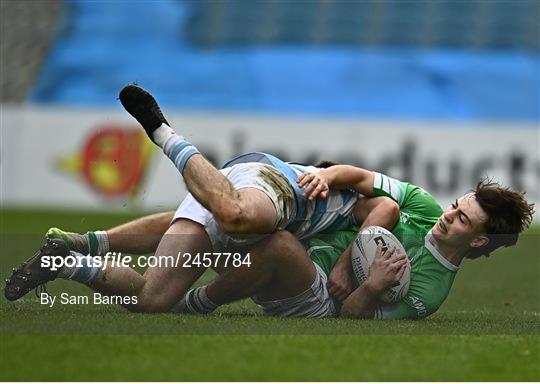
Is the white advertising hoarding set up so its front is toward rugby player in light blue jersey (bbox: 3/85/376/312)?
yes

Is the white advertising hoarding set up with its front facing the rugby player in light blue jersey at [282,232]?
yes

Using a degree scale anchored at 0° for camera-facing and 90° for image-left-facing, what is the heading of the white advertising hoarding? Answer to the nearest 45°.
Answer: approximately 0°
